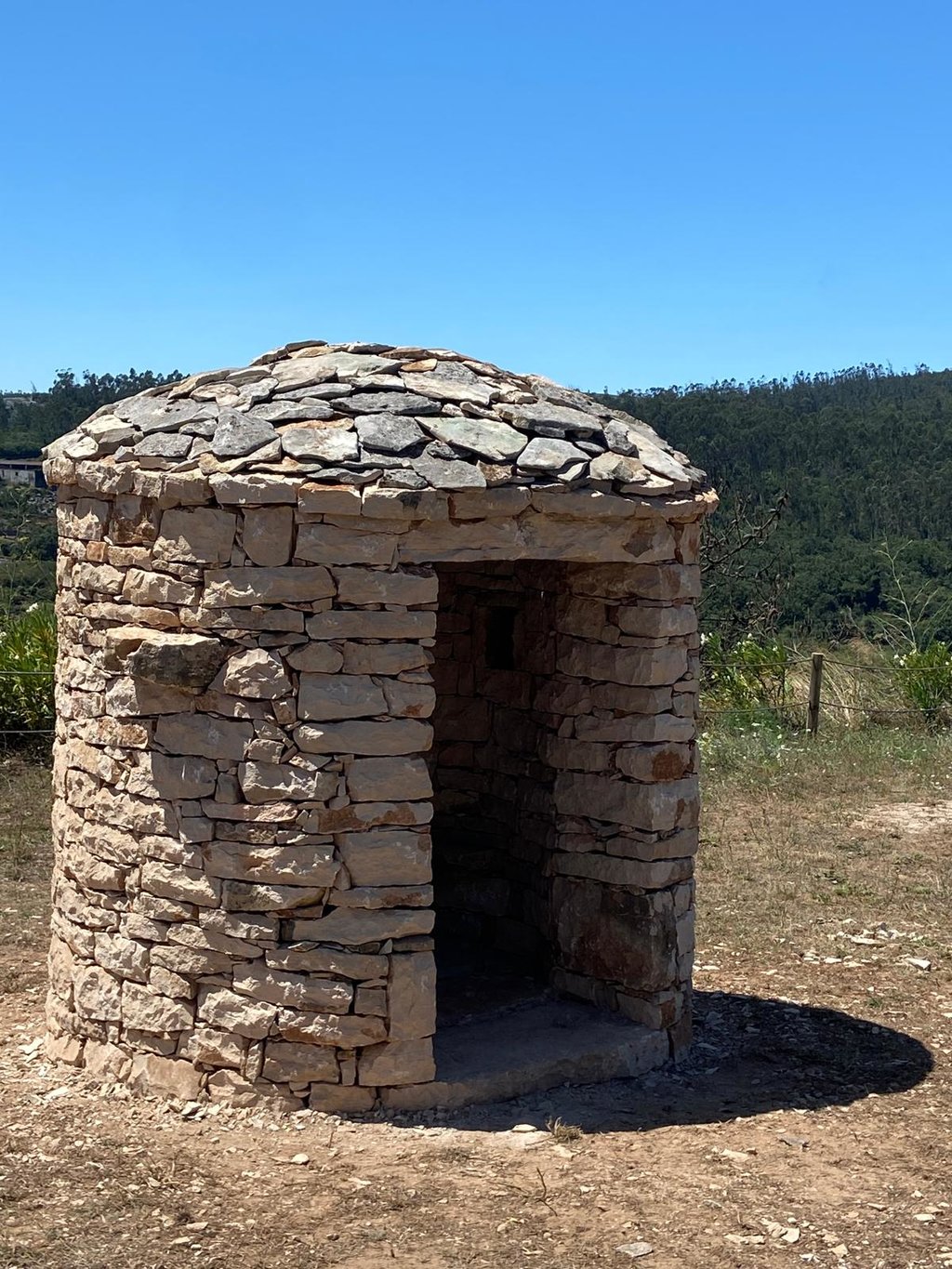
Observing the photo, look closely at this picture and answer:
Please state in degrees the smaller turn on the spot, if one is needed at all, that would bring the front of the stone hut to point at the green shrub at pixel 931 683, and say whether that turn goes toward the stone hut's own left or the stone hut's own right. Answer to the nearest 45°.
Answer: approximately 90° to the stone hut's own left

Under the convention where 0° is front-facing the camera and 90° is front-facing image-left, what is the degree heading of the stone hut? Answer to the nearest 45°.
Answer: approximately 315°

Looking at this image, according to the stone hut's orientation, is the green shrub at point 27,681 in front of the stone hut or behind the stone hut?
behind

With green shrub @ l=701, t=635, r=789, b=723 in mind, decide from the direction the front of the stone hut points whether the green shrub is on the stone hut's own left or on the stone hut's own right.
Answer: on the stone hut's own left

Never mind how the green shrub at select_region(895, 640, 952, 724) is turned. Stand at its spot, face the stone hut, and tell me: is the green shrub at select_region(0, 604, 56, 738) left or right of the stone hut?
right

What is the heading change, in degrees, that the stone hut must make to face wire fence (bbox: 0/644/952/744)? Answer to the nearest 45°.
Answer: approximately 90° to its left
